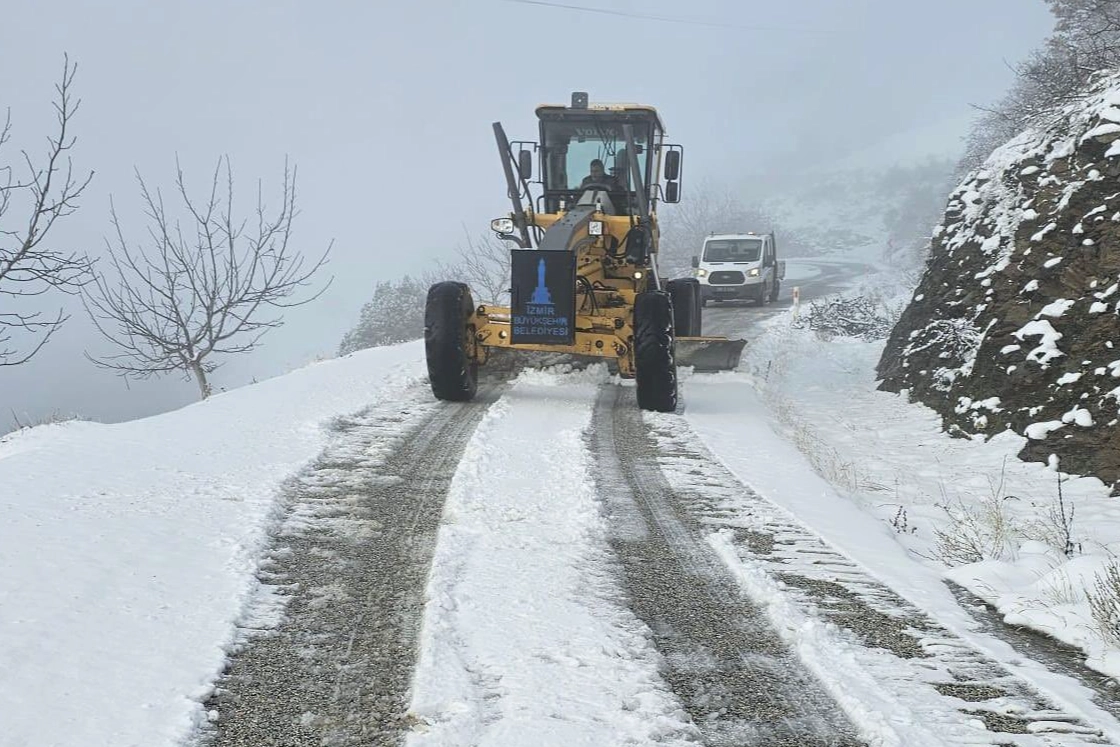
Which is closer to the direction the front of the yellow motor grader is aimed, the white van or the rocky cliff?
the rocky cliff

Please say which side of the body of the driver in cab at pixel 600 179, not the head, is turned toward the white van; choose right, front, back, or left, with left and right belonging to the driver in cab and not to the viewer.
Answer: back

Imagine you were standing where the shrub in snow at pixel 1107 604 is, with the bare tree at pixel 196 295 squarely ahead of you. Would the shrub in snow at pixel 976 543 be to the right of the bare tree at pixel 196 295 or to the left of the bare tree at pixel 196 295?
right

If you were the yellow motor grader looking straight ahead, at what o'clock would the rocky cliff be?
The rocky cliff is roughly at 9 o'clock from the yellow motor grader.

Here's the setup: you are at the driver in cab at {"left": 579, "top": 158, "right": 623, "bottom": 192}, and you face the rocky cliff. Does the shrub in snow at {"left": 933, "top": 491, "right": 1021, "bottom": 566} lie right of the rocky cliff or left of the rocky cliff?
right

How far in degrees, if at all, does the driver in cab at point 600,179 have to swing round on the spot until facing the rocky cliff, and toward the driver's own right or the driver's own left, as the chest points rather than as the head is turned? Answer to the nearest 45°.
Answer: approximately 90° to the driver's own left

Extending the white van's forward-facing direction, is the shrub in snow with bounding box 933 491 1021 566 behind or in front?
in front
